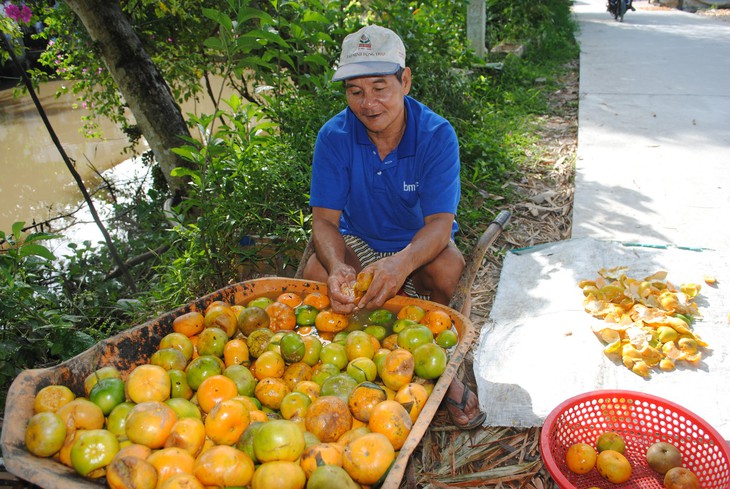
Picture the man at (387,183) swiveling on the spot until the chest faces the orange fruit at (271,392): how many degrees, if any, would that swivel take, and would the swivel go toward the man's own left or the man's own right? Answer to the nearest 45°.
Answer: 0° — they already face it

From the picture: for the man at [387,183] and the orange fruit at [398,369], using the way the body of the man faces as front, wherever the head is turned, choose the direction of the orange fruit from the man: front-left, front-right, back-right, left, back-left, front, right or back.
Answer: front

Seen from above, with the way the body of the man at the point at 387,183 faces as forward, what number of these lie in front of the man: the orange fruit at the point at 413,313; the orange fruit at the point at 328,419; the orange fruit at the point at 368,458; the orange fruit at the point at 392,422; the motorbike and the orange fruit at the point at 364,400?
5

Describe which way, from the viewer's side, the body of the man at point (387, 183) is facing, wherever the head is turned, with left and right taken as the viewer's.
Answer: facing the viewer

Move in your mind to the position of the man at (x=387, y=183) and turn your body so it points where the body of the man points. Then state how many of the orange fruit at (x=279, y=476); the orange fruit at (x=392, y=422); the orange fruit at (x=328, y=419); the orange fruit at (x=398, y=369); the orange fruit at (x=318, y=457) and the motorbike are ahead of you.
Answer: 5

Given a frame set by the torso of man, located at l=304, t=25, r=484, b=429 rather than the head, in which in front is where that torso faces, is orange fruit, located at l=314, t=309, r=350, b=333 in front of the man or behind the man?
in front

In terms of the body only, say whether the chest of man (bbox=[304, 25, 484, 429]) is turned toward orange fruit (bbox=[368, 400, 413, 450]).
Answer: yes

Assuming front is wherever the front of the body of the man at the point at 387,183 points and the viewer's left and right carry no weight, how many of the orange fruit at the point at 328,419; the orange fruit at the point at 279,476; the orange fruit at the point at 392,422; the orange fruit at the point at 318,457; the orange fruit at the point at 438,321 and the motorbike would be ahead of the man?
5

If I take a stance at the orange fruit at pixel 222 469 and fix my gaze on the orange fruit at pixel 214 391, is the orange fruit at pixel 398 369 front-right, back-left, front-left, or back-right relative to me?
front-right

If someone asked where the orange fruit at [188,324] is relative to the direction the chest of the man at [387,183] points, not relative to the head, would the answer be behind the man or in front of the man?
in front

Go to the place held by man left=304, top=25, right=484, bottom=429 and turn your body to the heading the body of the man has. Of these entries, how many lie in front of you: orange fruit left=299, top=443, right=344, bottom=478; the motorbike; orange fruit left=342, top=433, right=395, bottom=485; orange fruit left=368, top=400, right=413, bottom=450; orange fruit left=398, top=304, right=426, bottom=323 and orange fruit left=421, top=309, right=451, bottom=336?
5

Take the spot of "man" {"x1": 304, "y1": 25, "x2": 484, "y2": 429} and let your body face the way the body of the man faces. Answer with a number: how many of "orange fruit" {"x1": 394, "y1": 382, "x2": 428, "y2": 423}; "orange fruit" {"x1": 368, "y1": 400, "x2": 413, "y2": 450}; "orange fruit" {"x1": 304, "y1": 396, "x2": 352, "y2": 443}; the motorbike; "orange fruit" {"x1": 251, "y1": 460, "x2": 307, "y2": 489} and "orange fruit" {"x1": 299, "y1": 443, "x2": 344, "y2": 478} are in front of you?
5

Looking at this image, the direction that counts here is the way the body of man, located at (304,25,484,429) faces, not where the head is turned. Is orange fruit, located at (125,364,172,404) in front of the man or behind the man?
in front

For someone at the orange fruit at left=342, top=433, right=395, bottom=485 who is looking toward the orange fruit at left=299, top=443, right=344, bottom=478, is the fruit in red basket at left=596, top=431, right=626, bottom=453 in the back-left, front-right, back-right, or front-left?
back-right

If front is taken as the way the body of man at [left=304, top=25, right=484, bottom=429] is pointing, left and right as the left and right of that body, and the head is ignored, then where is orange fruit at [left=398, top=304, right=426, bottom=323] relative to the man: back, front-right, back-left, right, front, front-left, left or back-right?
front

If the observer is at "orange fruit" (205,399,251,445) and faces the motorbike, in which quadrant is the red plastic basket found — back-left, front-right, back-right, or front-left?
front-right
